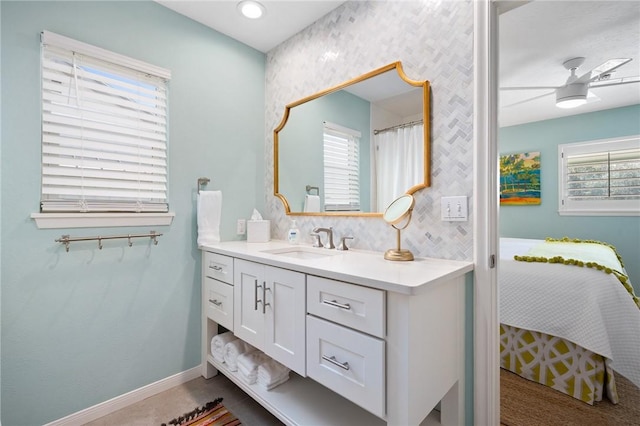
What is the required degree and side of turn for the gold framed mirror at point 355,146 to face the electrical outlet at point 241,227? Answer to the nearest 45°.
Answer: approximately 90° to its right

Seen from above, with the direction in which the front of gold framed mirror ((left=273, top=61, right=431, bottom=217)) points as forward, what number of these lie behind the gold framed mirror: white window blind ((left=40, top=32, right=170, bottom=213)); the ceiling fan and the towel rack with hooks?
1

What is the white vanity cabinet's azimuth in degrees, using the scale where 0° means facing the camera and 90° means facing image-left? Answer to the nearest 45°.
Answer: approximately 45°

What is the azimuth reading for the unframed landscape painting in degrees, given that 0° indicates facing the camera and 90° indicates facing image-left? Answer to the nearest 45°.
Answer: approximately 0°

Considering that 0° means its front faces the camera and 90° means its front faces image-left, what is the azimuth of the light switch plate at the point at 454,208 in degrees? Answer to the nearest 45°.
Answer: approximately 0°

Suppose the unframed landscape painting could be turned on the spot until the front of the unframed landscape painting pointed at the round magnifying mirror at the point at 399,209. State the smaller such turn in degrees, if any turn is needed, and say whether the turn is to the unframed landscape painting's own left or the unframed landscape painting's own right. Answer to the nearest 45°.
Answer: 0° — it already faces it

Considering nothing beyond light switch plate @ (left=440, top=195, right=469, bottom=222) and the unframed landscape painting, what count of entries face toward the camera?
2

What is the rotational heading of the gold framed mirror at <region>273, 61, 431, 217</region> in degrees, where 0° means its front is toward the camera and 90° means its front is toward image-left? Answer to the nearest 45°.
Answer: approximately 45°

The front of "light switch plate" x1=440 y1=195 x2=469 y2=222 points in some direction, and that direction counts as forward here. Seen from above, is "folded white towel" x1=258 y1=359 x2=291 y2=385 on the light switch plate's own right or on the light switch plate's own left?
on the light switch plate's own right

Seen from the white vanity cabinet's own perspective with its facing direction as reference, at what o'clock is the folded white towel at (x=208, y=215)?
The folded white towel is roughly at 3 o'clock from the white vanity cabinet.

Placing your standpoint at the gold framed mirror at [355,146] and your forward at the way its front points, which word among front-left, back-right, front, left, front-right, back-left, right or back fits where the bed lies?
back-left
